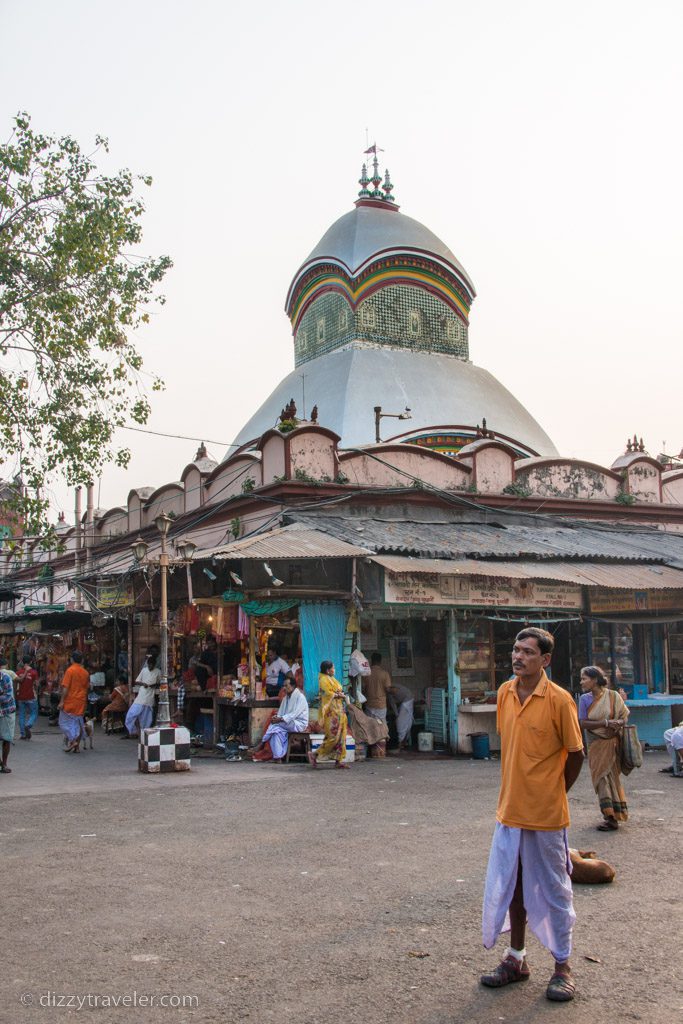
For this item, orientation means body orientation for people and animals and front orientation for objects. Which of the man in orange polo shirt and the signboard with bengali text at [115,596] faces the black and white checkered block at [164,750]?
the signboard with bengali text

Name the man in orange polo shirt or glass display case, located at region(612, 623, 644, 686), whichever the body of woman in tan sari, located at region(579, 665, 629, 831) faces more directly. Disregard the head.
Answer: the man in orange polo shirt

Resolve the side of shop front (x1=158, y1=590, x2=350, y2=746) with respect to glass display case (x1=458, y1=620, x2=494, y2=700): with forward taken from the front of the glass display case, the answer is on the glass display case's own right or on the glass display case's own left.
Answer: on the glass display case's own right

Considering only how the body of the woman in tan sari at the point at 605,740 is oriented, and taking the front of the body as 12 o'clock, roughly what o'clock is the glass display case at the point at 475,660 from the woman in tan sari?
The glass display case is roughly at 4 o'clock from the woman in tan sari.

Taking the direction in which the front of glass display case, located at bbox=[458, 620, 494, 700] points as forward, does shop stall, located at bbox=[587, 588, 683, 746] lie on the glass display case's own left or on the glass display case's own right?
on the glass display case's own left

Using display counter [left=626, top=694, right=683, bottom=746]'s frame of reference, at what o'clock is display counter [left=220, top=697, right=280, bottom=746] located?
display counter [left=220, top=697, right=280, bottom=746] is roughly at 2 o'clock from display counter [left=626, top=694, right=683, bottom=746].
